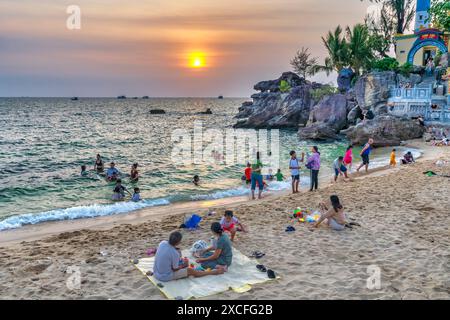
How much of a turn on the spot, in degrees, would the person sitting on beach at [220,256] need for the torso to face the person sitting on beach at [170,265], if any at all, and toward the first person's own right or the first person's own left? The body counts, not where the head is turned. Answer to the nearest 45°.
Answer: approximately 45° to the first person's own left

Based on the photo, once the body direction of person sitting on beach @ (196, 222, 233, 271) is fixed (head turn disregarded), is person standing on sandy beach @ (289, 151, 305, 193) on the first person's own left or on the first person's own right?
on the first person's own right

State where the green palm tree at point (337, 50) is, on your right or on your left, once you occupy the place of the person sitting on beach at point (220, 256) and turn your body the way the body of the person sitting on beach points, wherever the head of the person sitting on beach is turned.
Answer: on your right

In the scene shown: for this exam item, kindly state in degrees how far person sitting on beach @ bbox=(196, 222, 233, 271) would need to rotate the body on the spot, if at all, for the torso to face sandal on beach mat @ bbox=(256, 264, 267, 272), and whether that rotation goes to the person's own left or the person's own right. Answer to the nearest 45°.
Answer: approximately 180°

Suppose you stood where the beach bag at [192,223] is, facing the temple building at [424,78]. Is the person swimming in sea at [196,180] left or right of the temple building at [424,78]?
left

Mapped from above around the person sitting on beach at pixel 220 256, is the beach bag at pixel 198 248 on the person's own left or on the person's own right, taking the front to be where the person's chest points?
on the person's own right

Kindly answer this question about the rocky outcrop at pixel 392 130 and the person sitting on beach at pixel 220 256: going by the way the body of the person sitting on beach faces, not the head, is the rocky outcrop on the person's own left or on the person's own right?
on the person's own right

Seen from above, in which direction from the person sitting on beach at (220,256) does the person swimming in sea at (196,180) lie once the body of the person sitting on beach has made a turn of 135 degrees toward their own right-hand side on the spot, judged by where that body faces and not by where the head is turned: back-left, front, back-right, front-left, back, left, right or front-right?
front-left

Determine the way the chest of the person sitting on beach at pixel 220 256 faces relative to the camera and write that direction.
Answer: to the viewer's left

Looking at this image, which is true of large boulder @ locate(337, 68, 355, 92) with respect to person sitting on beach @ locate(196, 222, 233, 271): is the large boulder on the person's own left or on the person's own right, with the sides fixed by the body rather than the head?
on the person's own right
